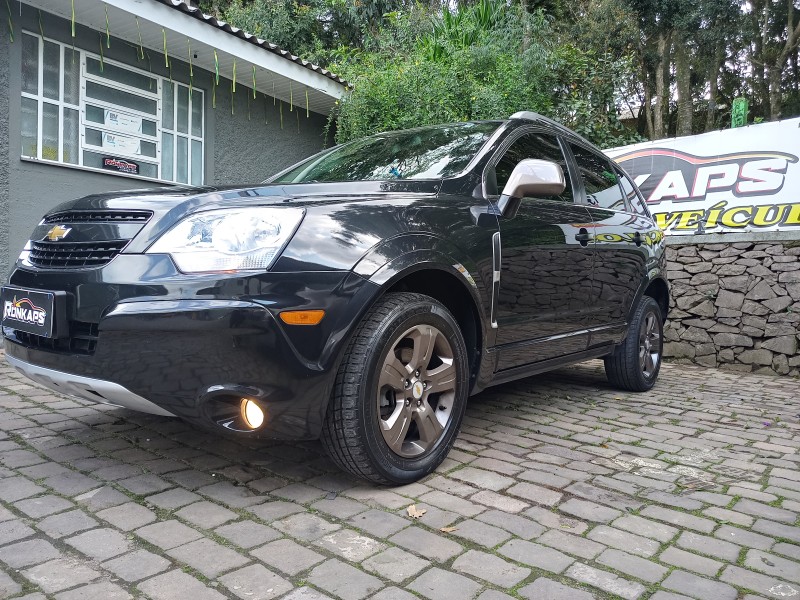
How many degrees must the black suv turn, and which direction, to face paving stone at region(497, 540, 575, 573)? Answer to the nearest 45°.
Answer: approximately 90° to its left

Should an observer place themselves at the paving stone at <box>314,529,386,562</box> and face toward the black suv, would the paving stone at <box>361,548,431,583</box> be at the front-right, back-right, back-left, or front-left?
back-right

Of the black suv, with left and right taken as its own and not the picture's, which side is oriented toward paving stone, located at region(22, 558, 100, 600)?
front

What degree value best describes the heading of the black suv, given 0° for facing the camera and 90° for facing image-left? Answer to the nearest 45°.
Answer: approximately 45°

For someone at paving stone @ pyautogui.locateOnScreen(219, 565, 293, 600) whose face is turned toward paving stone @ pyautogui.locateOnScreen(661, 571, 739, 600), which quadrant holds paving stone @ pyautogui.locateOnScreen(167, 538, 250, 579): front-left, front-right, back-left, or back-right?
back-left

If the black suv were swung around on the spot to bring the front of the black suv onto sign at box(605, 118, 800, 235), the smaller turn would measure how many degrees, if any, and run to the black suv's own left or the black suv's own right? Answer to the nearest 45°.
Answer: approximately 180°

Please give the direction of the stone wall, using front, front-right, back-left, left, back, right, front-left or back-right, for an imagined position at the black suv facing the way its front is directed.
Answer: back

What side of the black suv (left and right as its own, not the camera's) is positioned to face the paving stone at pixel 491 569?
left
